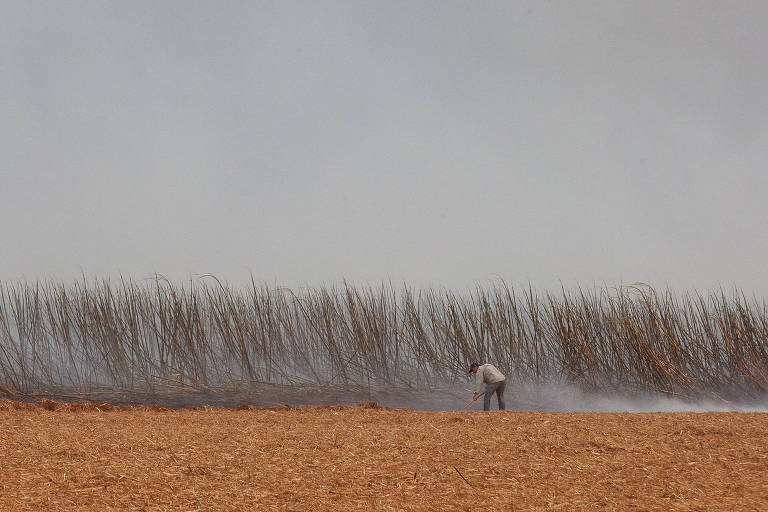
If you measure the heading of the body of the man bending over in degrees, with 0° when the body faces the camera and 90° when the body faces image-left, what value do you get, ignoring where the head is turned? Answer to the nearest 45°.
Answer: approximately 90°
